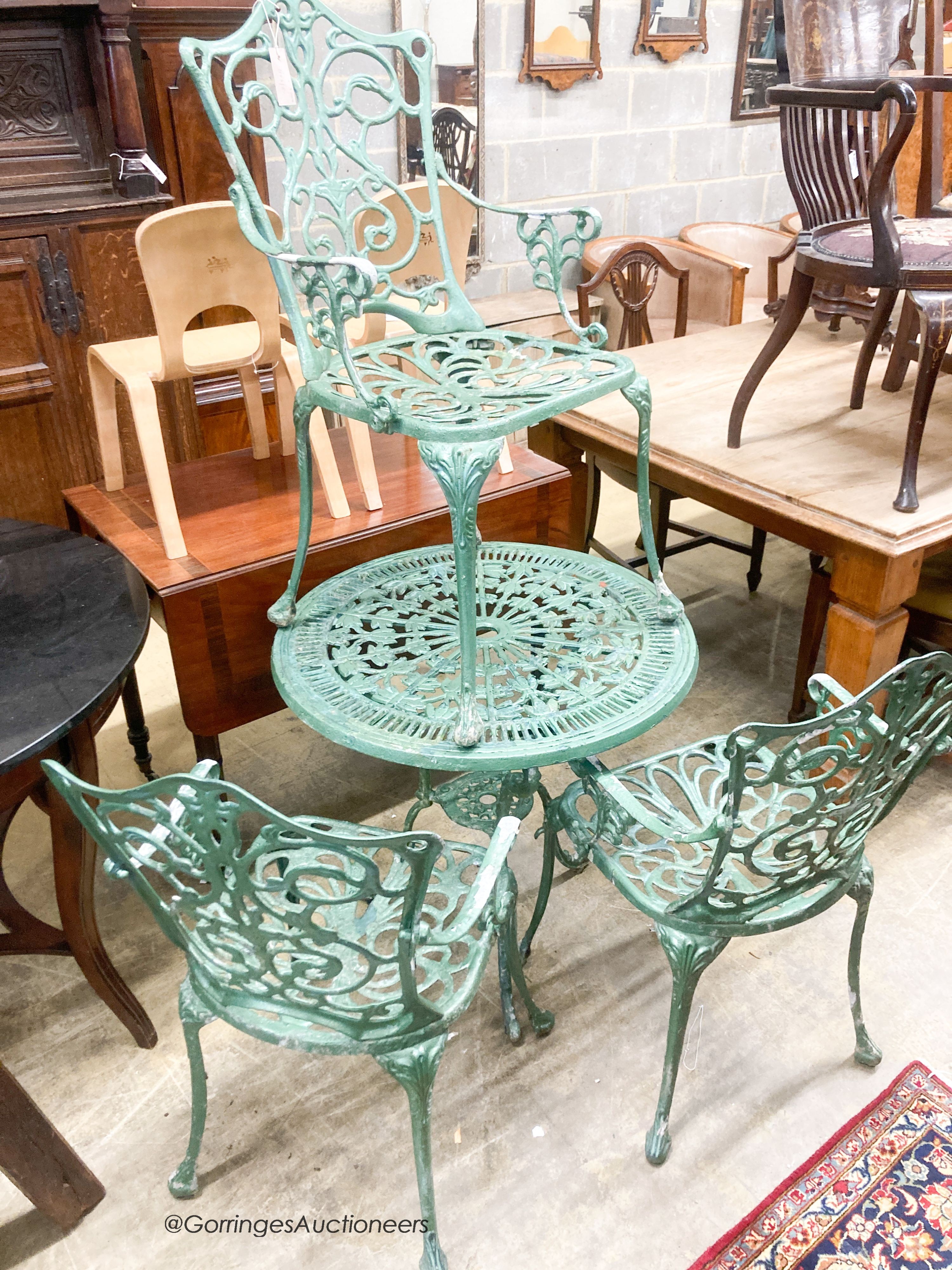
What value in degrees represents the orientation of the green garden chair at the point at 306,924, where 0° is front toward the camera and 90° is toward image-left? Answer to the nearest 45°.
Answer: approximately 225°

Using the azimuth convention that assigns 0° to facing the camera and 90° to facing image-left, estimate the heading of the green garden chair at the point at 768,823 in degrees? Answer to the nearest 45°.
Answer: approximately 135°

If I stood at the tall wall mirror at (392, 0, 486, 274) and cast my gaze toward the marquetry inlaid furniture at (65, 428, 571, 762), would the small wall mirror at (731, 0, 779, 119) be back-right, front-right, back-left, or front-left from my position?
back-left

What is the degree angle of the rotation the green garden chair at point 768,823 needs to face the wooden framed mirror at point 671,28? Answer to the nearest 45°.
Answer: approximately 45° to its right

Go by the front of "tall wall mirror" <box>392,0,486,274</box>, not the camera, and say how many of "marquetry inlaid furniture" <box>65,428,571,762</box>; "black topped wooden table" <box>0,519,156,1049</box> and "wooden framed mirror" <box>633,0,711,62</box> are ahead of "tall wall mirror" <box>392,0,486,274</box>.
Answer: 2

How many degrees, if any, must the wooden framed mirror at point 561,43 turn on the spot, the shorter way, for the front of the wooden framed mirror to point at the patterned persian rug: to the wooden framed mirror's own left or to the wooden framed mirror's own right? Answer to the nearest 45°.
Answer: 0° — it already faces it

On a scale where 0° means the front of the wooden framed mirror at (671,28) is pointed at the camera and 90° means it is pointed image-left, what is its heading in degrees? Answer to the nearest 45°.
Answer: approximately 0°

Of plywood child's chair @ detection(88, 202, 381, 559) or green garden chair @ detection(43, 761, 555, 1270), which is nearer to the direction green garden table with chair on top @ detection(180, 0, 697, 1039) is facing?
the green garden chair
